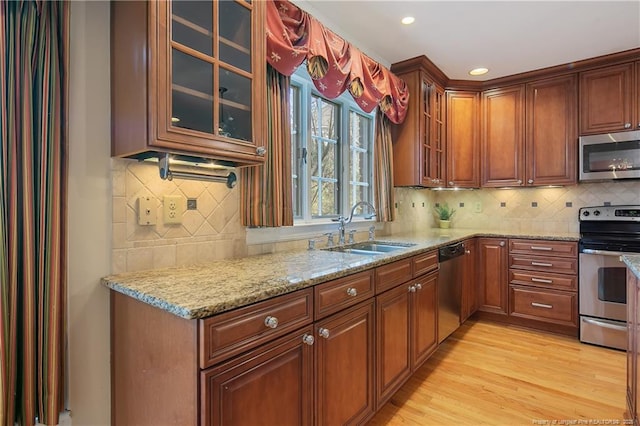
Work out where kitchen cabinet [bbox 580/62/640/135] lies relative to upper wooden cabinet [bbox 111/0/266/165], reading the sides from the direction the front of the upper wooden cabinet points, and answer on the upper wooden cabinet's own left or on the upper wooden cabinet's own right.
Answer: on the upper wooden cabinet's own left

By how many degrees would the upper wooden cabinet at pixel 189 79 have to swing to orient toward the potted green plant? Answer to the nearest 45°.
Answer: approximately 90° to its left

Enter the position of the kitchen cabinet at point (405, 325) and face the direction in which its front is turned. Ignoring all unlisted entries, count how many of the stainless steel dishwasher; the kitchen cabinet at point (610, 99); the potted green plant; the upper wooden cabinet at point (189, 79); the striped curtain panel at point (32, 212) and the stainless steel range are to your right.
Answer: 2

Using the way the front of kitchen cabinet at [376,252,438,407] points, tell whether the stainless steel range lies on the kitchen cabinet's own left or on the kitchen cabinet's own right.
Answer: on the kitchen cabinet's own left

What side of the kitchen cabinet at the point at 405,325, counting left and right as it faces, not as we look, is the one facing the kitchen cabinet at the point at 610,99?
left

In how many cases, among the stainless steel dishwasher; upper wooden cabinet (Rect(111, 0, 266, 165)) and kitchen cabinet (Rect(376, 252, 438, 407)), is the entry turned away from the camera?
0

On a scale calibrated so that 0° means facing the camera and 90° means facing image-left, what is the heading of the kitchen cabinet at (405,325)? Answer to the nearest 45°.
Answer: approximately 315°

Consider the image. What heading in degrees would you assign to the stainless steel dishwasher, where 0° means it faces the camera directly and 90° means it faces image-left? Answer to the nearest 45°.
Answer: approximately 270°

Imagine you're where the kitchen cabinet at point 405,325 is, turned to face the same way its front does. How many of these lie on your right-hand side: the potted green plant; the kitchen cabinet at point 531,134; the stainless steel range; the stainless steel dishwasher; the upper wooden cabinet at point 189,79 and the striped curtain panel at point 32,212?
2

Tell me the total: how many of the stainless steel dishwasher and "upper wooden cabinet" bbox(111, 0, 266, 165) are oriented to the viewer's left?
0

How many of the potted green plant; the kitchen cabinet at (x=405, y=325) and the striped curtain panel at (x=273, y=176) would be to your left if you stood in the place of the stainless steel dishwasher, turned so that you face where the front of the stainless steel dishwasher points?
1

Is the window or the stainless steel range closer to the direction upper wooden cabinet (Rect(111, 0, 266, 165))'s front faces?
the stainless steel range
